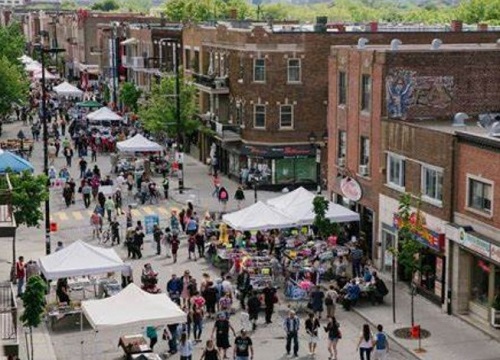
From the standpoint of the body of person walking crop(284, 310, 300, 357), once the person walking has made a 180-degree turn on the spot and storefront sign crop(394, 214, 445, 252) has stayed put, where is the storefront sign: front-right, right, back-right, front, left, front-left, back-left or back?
front-right

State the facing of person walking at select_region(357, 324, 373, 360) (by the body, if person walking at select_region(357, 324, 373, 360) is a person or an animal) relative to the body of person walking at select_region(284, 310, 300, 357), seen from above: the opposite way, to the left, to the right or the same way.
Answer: the opposite way

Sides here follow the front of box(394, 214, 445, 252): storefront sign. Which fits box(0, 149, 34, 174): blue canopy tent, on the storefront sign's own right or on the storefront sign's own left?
on the storefront sign's own right

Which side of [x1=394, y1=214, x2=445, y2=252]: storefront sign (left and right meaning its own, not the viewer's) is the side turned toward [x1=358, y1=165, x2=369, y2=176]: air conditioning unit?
right

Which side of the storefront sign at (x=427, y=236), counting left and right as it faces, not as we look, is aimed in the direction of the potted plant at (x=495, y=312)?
left

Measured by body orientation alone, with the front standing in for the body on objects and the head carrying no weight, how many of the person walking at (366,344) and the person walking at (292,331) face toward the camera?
1

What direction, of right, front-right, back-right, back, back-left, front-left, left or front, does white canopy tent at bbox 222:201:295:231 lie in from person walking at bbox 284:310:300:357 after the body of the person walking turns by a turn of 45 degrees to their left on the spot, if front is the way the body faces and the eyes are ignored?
back-left
